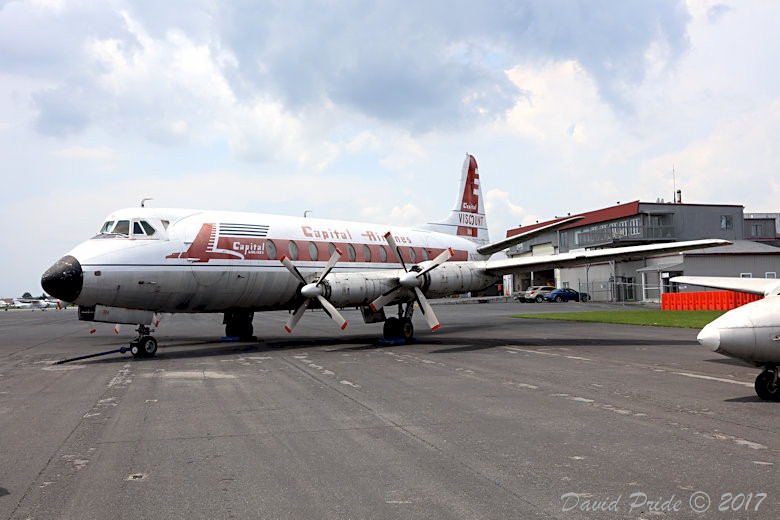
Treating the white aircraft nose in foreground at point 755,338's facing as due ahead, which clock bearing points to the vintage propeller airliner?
The vintage propeller airliner is roughly at 2 o'clock from the white aircraft nose in foreground.

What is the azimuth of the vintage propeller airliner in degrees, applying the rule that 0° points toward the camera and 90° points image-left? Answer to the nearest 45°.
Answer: approximately 45°

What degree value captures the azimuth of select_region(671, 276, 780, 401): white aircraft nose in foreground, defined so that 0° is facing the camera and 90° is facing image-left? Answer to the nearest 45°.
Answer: approximately 45°

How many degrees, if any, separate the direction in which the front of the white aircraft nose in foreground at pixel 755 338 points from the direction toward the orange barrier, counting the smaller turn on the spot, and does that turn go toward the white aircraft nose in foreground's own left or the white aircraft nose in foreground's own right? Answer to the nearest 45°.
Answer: approximately 135° to the white aircraft nose in foreground's own right

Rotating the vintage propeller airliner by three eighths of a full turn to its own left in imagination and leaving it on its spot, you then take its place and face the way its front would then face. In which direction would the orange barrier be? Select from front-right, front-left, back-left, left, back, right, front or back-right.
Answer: front-left
